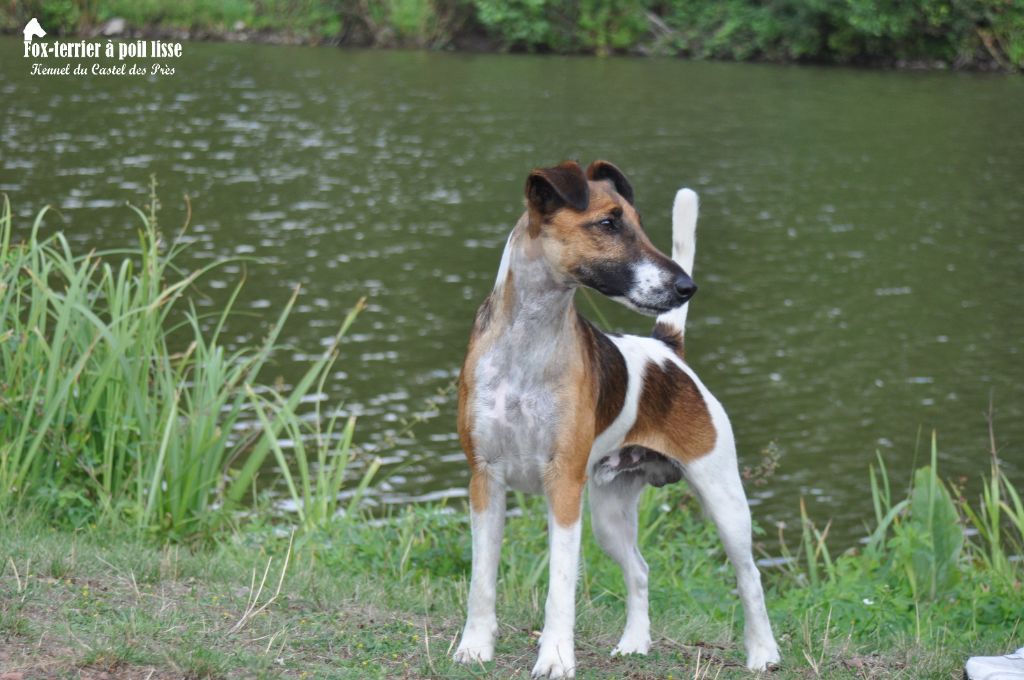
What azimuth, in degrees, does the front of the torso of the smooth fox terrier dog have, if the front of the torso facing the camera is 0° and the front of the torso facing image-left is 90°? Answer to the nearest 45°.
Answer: approximately 45°
